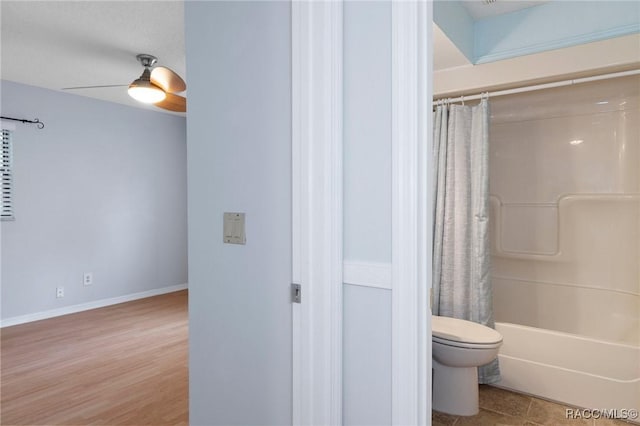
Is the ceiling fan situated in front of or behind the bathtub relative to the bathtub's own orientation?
in front

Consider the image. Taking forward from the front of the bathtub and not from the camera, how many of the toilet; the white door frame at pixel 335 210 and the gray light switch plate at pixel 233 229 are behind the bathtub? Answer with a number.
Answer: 0

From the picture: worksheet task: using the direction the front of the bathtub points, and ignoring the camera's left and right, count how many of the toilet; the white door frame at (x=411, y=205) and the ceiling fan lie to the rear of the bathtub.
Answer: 0

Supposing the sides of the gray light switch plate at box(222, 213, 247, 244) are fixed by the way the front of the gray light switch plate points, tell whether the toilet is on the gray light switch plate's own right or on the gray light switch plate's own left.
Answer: on the gray light switch plate's own left

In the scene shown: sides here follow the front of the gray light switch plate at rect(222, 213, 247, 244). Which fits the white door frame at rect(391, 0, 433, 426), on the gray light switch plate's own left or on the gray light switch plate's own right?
on the gray light switch plate's own left

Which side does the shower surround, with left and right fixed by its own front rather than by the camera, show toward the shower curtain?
right

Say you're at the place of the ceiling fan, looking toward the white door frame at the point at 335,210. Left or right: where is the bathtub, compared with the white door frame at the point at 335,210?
left

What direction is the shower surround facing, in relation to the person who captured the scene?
facing the viewer and to the left of the viewer

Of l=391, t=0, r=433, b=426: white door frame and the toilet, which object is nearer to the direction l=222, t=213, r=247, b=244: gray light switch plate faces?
the white door frame

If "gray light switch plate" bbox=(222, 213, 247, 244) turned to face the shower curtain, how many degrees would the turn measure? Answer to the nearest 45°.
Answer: approximately 135° to its left

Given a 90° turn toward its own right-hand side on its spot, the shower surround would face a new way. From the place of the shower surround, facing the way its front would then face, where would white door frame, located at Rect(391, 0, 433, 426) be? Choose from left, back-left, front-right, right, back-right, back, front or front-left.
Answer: back-left

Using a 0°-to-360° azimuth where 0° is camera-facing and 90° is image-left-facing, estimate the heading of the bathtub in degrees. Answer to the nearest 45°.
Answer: approximately 45°

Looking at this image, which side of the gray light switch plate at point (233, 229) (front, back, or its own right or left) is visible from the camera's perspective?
front
